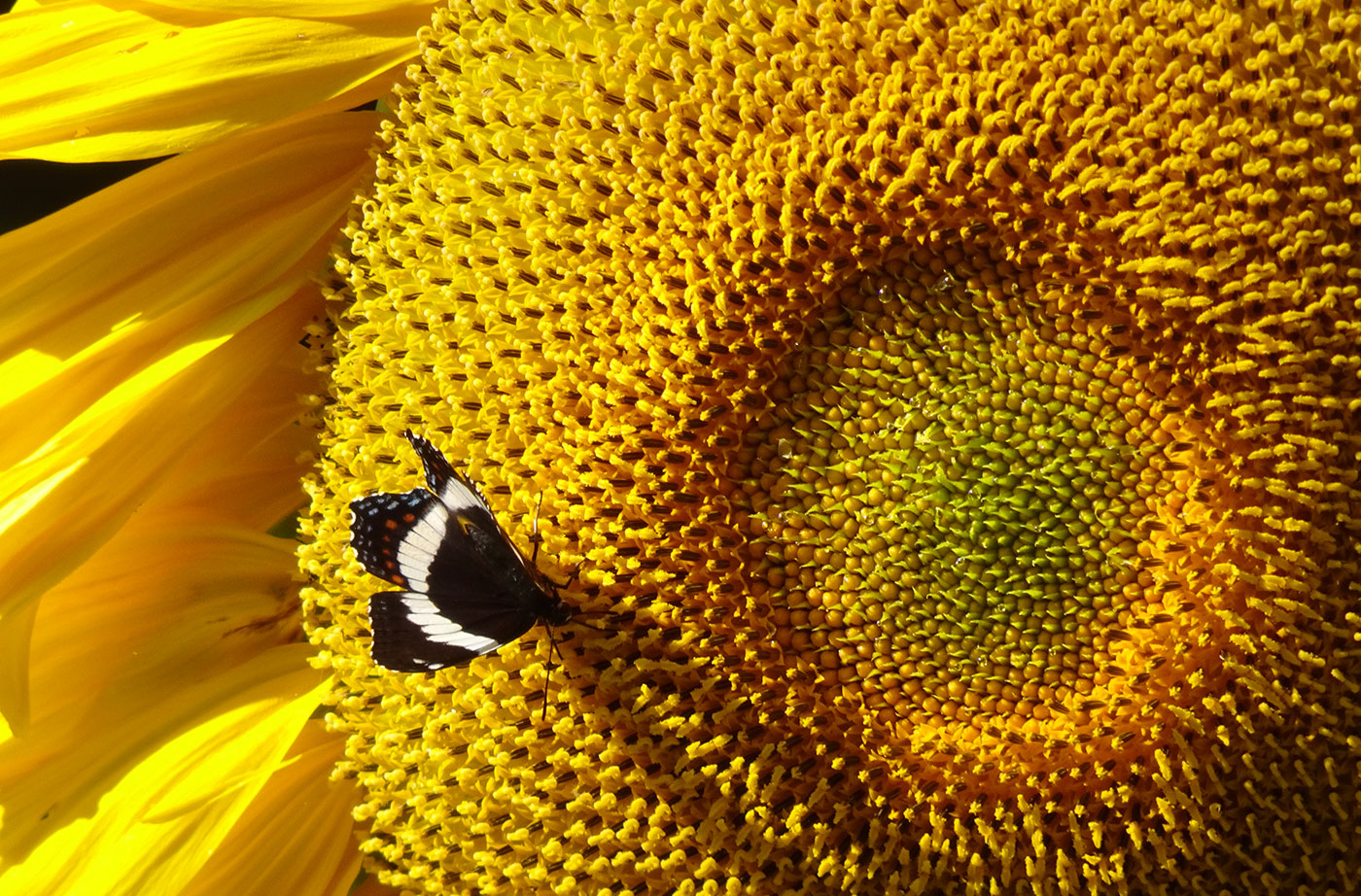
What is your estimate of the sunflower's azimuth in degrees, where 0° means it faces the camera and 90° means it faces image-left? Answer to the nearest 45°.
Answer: approximately 0°
